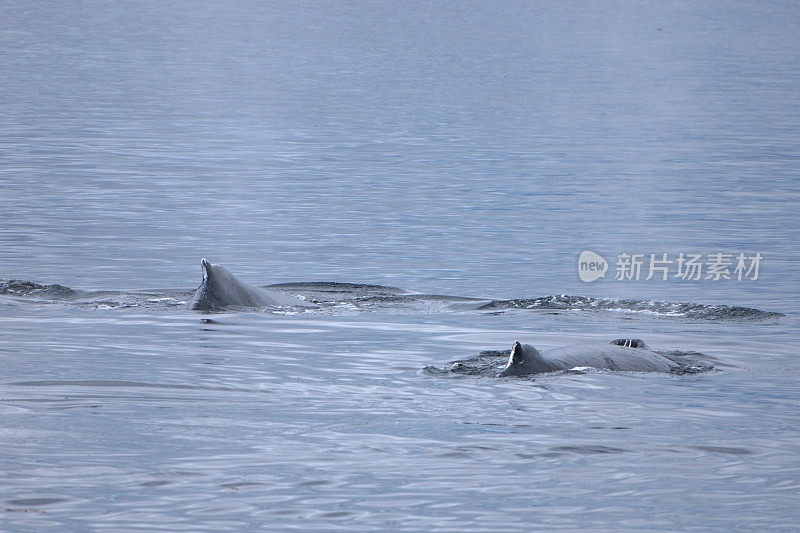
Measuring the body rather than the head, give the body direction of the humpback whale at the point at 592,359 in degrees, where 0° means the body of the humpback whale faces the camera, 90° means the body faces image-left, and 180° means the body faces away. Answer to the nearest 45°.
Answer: approximately 270°
